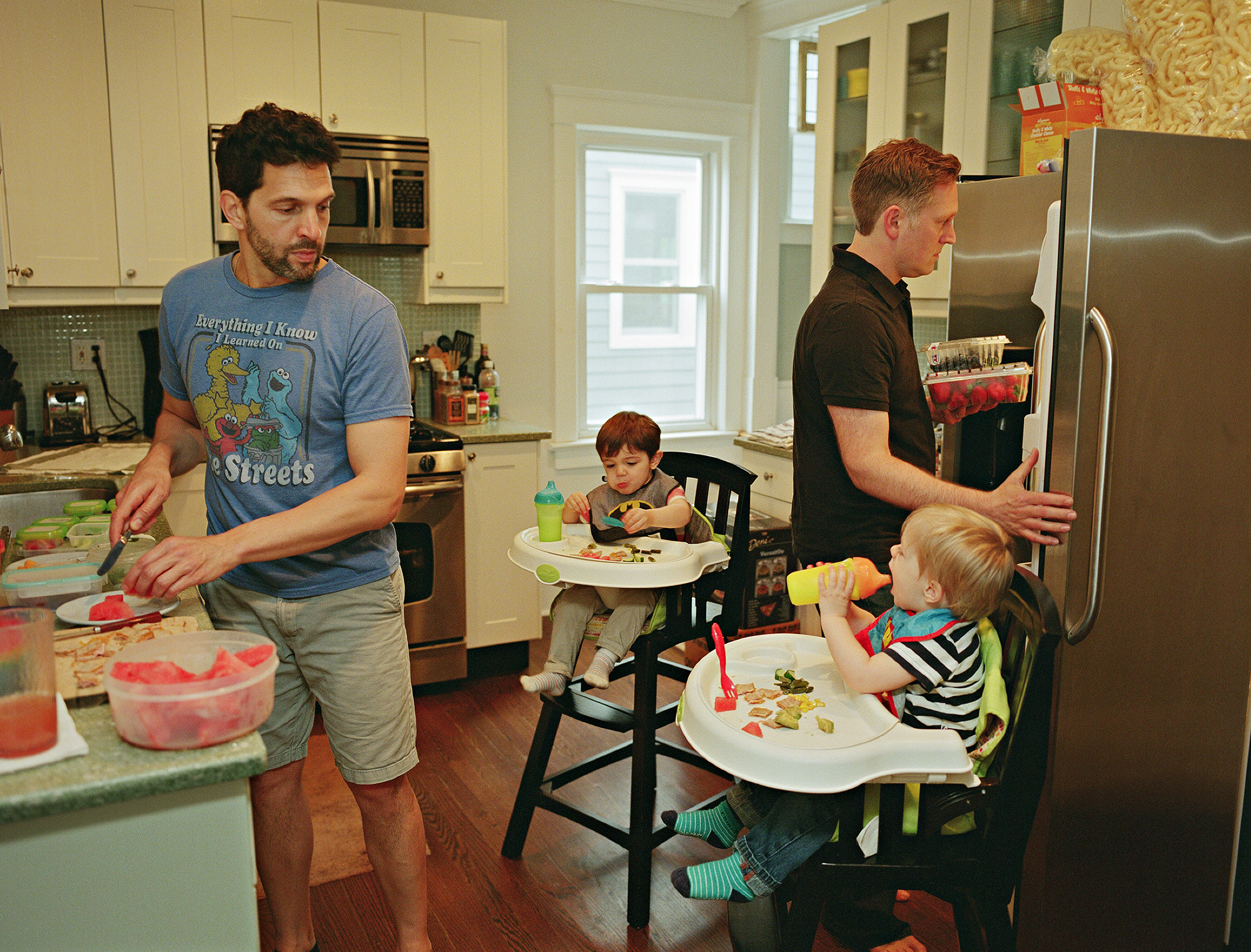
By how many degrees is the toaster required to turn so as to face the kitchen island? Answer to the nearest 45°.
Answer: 0° — it already faces it

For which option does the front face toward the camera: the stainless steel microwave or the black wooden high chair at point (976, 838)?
the stainless steel microwave

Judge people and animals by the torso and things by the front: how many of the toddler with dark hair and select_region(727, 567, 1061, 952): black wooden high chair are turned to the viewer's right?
0

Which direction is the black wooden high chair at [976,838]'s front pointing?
to the viewer's left

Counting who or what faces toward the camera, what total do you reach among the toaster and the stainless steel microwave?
2

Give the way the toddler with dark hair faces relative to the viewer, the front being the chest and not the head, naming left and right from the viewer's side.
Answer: facing the viewer and to the left of the viewer

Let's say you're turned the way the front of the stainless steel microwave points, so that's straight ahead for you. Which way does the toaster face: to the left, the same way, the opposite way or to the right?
the same way

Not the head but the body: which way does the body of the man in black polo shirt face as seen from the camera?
to the viewer's right

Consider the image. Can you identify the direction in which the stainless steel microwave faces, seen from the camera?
facing the viewer

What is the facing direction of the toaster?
toward the camera

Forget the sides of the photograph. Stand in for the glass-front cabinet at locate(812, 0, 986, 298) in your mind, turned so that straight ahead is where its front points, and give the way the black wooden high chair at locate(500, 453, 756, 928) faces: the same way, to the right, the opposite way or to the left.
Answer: the same way

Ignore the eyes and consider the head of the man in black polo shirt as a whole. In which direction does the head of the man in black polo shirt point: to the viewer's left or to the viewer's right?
to the viewer's right

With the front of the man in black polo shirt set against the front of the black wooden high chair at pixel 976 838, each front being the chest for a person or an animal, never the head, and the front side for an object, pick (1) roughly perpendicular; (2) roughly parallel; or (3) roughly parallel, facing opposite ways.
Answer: roughly parallel, facing opposite ways

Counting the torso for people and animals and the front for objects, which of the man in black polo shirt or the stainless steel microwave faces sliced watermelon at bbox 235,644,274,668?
the stainless steel microwave

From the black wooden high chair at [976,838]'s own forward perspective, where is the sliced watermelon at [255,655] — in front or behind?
in front

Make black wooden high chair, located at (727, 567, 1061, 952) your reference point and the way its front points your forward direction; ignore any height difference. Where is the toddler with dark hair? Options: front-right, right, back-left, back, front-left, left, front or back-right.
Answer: front-right

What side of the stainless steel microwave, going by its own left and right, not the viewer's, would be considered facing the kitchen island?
front

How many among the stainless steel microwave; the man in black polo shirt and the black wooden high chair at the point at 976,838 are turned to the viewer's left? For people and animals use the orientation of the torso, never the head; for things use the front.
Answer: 1
